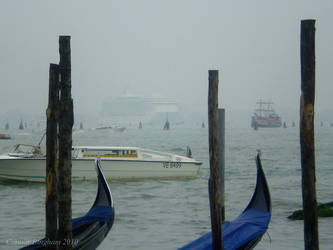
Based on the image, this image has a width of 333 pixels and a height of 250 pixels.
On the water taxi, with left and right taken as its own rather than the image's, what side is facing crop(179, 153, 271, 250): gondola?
right

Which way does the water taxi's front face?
to the viewer's right

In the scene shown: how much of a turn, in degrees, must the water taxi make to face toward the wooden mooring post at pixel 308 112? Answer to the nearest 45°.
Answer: approximately 90° to its right

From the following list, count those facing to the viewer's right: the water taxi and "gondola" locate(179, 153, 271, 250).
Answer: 1

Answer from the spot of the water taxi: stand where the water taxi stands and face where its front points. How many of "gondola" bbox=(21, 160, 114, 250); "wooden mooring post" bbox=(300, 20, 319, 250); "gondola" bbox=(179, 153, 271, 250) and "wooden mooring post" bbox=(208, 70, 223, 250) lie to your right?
4
